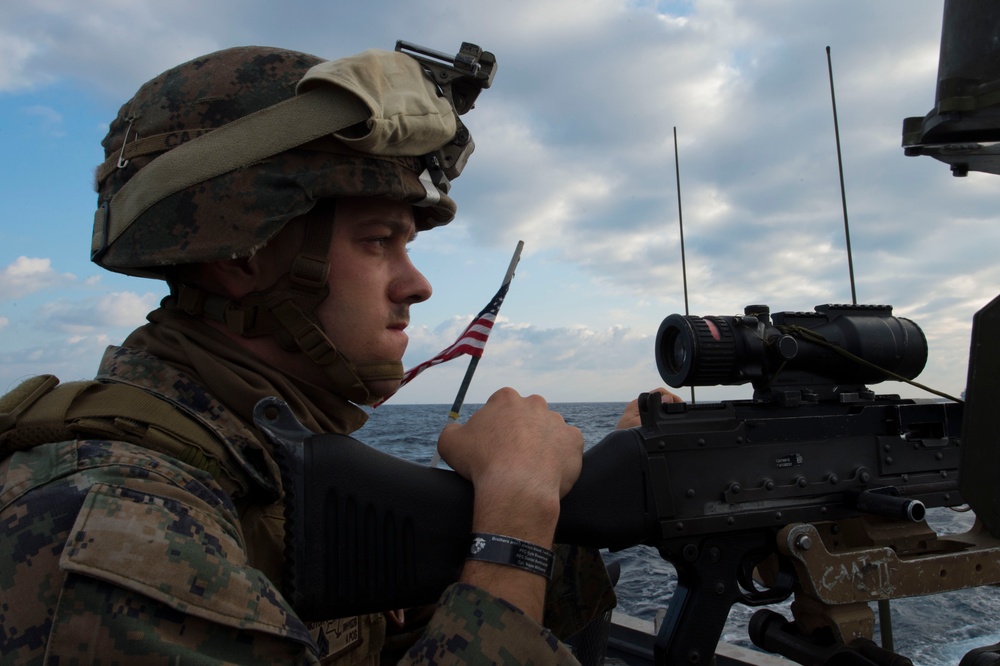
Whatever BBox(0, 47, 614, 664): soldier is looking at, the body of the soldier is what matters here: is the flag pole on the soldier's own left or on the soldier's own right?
on the soldier's own left

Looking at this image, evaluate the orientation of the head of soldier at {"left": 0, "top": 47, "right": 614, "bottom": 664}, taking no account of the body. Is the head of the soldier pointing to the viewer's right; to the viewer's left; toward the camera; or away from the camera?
to the viewer's right

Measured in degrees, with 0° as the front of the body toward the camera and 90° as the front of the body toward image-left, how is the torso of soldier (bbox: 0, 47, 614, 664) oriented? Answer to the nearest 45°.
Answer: approximately 270°
